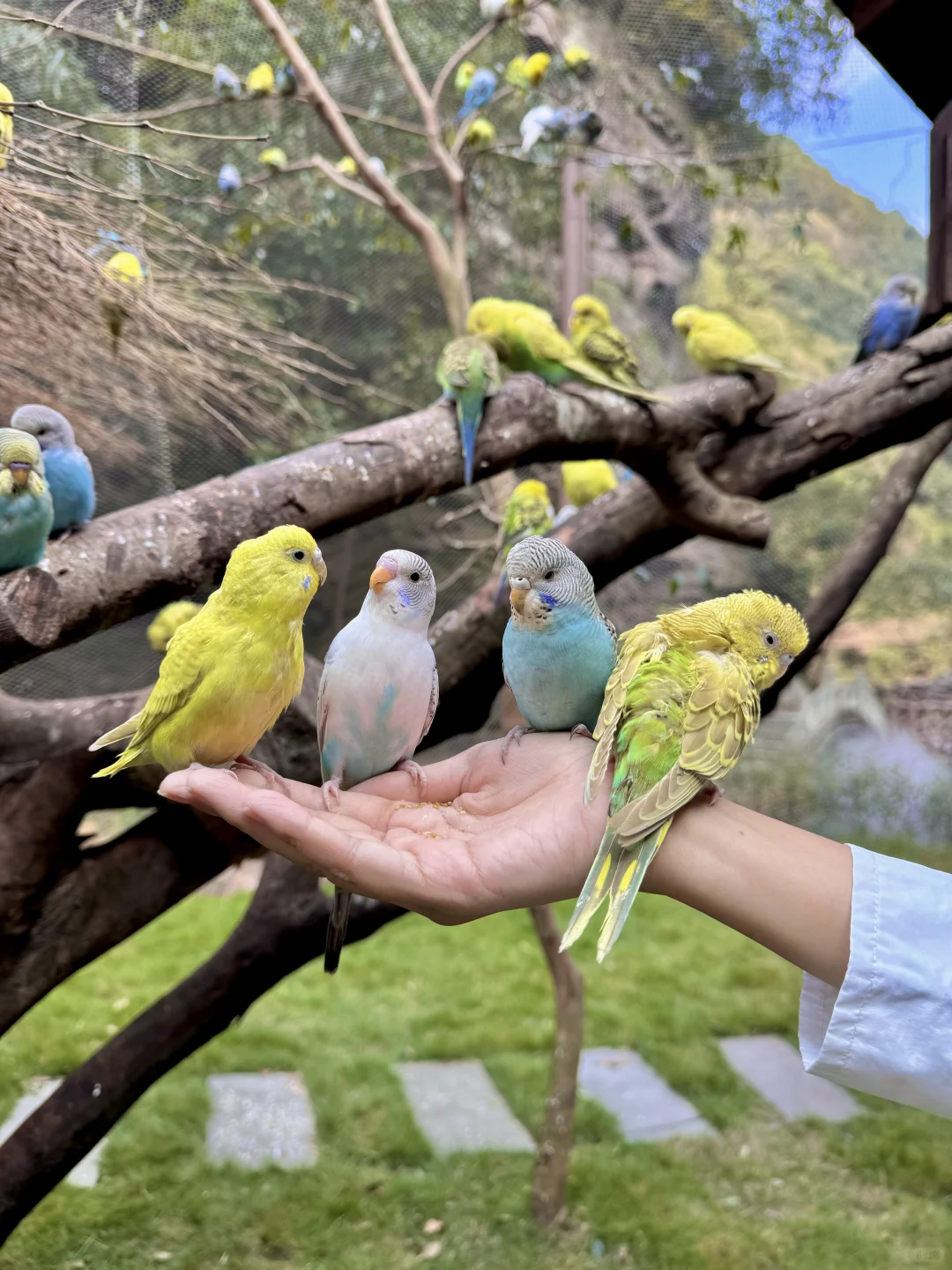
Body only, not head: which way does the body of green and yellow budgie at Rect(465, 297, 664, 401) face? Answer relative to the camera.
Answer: to the viewer's left

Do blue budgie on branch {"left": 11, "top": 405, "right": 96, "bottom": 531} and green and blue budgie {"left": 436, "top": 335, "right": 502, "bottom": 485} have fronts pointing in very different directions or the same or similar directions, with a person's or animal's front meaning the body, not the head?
very different directions

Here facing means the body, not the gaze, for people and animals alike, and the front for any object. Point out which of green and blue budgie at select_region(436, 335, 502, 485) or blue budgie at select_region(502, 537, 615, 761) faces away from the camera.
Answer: the green and blue budgie

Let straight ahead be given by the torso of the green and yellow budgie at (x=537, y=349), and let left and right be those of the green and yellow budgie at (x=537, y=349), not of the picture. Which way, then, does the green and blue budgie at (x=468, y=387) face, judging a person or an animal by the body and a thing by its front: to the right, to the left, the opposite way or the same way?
to the right

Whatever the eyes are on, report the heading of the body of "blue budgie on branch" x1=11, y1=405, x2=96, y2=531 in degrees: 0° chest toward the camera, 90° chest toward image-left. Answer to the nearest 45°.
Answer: approximately 45°

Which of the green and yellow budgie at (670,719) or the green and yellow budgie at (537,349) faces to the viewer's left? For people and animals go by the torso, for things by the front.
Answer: the green and yellow budgie at (537,349)

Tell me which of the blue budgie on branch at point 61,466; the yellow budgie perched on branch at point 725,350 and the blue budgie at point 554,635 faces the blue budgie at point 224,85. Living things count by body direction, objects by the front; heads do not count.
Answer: the yellow budgie perched on branch

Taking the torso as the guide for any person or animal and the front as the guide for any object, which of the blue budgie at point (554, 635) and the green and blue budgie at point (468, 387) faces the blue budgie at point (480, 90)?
the green and blue budgie

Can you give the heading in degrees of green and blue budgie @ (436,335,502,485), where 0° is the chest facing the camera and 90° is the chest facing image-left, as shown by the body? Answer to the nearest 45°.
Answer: approximately 180°

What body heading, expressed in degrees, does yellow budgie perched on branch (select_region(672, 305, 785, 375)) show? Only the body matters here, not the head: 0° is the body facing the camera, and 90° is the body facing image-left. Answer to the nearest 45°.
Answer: approximately 90°

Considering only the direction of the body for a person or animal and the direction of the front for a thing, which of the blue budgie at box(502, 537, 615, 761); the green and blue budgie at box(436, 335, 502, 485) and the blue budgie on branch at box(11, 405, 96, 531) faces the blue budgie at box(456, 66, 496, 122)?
the green and blue budgie

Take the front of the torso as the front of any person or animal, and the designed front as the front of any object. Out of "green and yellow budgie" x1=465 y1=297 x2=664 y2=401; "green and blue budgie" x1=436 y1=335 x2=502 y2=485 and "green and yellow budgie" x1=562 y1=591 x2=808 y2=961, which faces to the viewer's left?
"green and yellow budgie" x1=465 y1=297 x2=664 y2=401

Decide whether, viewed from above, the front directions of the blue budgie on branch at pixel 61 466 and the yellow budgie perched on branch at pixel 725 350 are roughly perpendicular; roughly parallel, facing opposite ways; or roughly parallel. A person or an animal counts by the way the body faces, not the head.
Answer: roughly perpendicular

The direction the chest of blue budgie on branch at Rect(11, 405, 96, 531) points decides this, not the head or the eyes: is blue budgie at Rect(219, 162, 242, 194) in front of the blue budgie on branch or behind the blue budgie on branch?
behind

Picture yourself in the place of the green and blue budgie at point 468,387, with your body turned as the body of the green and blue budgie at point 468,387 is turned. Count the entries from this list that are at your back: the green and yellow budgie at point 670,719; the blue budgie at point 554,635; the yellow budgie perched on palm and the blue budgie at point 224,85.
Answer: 3

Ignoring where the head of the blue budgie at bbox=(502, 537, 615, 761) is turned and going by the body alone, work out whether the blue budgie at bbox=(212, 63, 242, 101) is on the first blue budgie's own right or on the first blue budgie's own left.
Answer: on the first blue budgie's own right

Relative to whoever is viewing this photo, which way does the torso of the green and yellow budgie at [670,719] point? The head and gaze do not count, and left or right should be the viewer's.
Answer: facing away from the viewer and to the right of the viewer

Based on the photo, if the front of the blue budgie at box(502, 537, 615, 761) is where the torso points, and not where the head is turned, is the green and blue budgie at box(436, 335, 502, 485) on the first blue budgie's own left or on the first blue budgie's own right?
on the first blue budgie's own right
